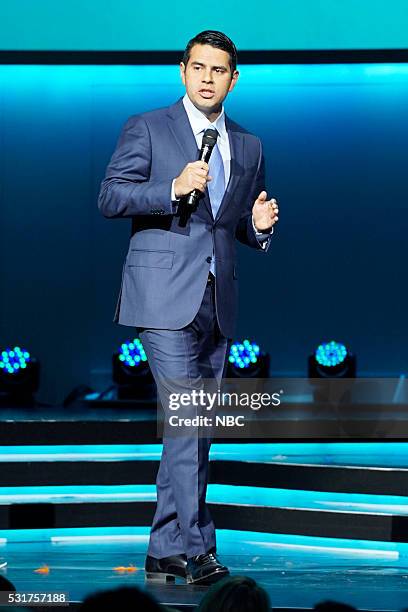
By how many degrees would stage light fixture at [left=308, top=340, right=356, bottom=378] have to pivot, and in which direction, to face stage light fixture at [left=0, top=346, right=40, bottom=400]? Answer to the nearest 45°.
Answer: approximately 90° to its right

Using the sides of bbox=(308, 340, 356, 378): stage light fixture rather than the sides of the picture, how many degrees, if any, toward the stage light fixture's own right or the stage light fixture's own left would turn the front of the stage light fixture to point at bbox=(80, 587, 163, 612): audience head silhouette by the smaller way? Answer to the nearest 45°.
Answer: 0° — it already faces them

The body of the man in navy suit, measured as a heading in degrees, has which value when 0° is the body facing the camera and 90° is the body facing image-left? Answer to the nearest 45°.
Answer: approximately 315°

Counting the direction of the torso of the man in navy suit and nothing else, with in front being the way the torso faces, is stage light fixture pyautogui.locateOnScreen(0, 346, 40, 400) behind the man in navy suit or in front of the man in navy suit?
behind

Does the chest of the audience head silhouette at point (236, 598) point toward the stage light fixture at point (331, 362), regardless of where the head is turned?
yes

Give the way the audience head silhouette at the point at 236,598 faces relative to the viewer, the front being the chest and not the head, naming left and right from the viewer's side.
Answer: facing away from the viewer

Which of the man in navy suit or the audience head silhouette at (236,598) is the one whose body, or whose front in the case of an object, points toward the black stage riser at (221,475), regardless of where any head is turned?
the audience head silhouette

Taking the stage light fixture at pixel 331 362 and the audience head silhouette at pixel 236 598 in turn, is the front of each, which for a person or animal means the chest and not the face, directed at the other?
yes

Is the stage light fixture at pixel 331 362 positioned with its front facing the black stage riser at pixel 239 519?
yes
